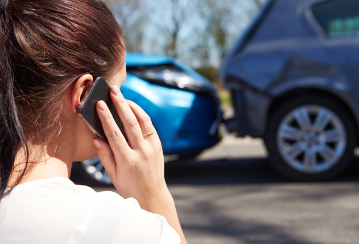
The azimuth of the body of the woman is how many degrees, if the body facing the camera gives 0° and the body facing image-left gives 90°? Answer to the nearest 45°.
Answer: approximately 225°

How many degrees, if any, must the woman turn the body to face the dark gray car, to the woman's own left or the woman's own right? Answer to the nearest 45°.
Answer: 0° — they already face it

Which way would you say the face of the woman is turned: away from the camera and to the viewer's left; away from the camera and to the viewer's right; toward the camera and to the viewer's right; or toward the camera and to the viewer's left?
away from the camera and to the viewer's right

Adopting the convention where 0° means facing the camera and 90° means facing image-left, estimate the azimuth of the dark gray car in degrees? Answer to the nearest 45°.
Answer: approximately 270°

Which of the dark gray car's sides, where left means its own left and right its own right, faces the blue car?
back

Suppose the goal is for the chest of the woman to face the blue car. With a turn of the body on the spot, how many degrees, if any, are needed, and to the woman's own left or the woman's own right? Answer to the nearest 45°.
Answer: approximately 45° to the woman's own left
